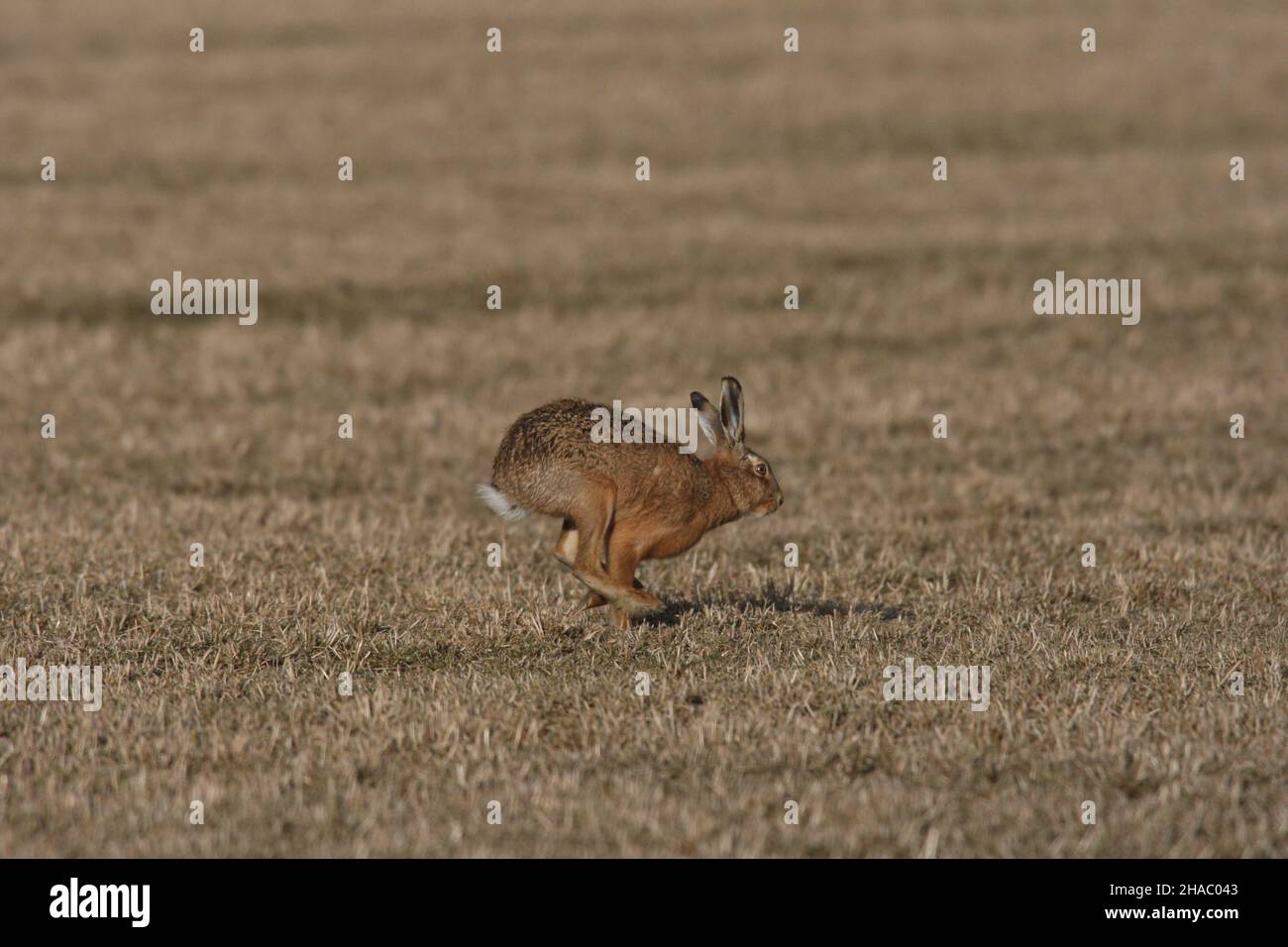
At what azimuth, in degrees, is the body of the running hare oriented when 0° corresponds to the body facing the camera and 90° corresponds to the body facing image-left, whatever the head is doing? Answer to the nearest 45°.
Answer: approximately 270°
